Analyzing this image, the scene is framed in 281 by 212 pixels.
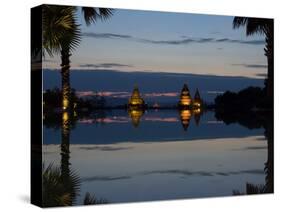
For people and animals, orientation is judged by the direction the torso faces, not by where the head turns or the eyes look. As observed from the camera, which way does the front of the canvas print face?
facing the viewer and to the right of the viewer
